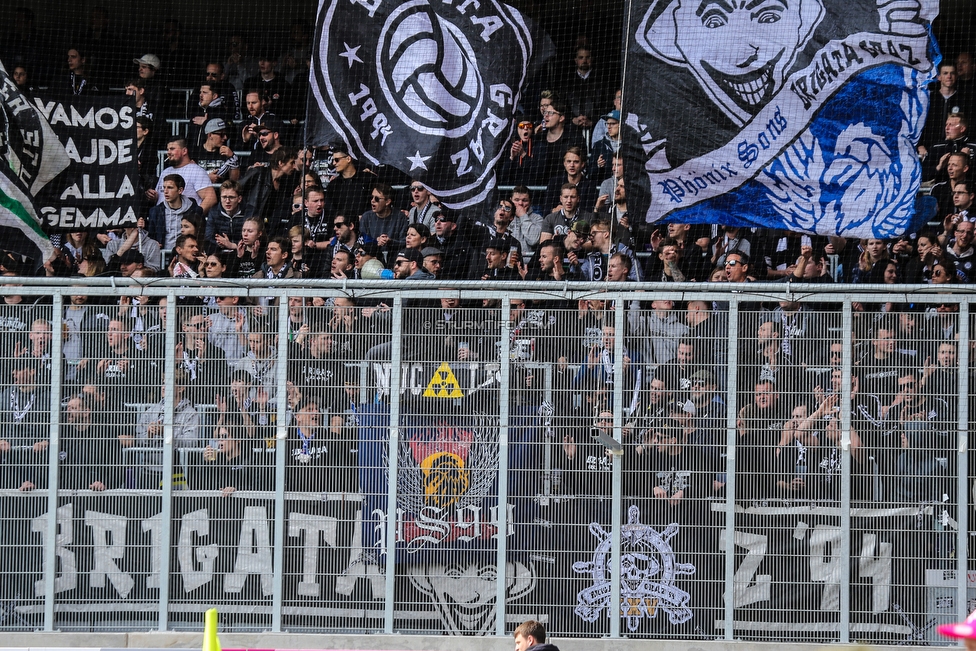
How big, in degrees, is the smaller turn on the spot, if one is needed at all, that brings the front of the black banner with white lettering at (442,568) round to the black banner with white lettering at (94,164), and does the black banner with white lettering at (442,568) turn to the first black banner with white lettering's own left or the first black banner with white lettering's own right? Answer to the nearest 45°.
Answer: approximately 135° to the first black banner with white lettering's own right

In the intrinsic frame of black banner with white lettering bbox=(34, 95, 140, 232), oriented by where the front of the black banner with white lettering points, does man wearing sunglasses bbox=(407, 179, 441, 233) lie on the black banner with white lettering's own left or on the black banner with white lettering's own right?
on the black banner with white lettering's own left

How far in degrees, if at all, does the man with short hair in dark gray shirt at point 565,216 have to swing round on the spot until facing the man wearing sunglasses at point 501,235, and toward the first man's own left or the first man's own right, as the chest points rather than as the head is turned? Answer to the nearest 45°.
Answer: approximately 45° to the first man's own right

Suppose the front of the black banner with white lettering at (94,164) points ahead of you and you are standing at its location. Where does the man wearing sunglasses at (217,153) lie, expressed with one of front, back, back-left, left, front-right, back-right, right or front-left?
back-left

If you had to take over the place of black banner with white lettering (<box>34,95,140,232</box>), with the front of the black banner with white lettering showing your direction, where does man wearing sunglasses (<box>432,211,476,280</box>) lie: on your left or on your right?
on your left

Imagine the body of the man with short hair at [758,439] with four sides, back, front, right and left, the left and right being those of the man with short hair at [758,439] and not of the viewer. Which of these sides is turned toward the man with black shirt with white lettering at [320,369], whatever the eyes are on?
right

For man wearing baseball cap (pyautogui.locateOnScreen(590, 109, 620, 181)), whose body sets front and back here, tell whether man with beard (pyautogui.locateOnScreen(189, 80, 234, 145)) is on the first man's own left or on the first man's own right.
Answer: on the first man's own right
